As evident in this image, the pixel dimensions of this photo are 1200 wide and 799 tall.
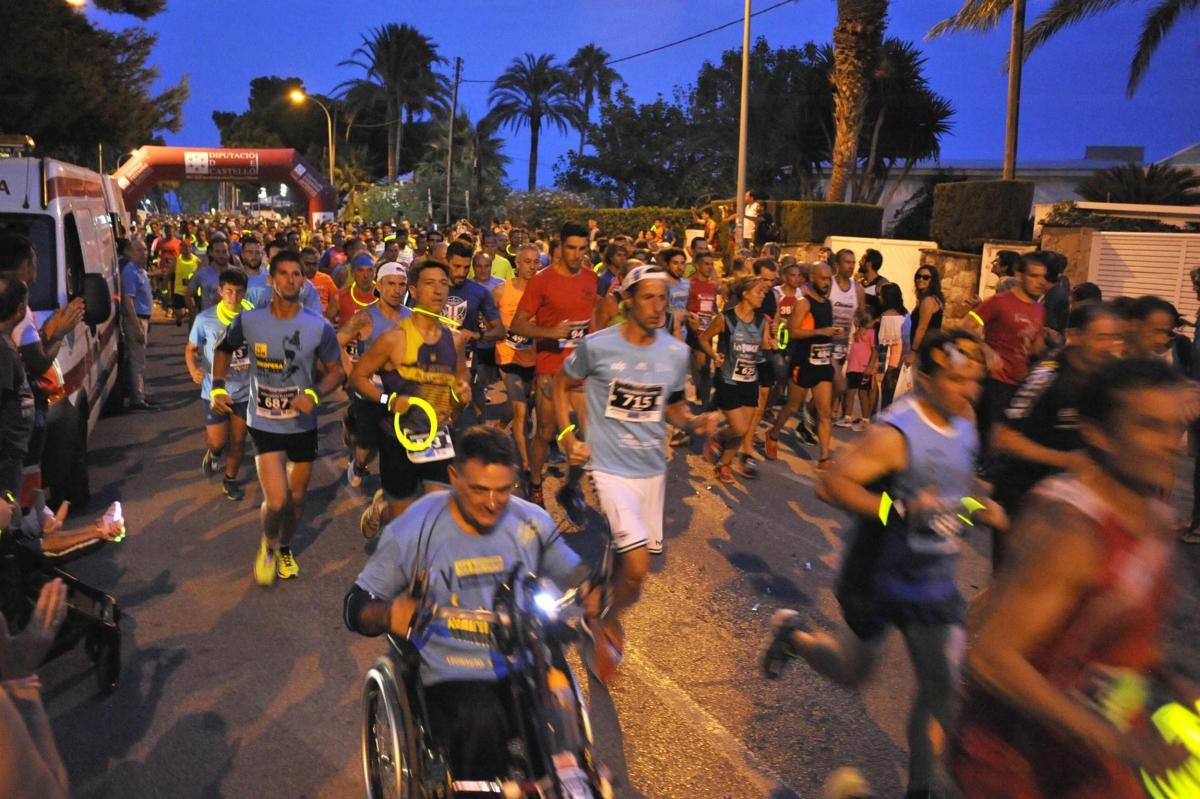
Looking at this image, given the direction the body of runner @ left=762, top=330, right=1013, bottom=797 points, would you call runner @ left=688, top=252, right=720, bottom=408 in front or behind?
behind

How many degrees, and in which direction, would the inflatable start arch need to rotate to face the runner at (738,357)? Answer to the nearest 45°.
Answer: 0° — it already faces them

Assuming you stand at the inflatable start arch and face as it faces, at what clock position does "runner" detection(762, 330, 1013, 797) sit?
The runner is roughly at 12 o'clock from the inflatable start arch.

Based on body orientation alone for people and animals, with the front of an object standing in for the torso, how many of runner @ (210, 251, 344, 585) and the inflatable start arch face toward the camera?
2

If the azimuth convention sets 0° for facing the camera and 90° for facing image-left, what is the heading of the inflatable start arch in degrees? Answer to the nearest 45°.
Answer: approximately 0°

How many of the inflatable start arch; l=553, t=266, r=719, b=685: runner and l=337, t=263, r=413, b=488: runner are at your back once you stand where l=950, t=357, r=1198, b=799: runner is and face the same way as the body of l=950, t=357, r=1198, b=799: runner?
3

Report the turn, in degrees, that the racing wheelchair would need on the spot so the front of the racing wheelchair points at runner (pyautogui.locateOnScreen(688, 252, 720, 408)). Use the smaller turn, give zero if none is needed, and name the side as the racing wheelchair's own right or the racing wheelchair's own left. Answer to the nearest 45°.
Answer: approximately 135° to the racing wheelchair's own left

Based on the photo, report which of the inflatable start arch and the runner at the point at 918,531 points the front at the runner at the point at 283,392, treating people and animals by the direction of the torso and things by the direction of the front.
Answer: the inflatable start arch

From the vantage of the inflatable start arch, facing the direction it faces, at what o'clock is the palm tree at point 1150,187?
The palm tree is roughly at 11 o'clock from the inflatable start arch.

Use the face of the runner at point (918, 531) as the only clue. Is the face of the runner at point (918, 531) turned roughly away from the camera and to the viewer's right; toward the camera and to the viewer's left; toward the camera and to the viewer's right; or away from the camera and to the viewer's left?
toward the camera and to the viewer's right

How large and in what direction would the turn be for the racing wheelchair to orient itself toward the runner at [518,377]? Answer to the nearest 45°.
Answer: approximately 135° to its left
